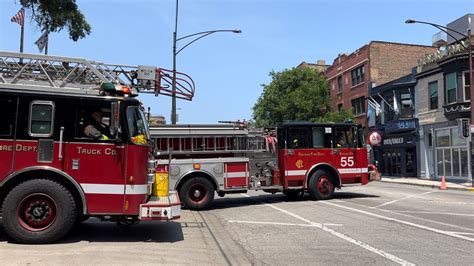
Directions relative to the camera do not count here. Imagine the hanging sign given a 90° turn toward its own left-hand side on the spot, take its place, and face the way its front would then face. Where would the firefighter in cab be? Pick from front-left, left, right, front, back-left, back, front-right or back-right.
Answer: right

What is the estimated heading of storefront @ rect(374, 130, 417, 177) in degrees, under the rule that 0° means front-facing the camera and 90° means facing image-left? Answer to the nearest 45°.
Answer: approximately 45°

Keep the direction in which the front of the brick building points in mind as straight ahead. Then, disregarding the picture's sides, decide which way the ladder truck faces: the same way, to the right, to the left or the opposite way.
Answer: the opposite way

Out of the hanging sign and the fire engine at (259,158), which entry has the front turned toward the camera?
the hanging sign

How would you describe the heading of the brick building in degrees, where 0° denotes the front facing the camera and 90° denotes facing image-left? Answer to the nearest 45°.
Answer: approximately 45°

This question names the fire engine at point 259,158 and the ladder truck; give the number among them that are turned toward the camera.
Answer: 0

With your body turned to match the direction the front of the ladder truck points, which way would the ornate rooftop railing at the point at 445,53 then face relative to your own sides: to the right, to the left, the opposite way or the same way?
the opposite way

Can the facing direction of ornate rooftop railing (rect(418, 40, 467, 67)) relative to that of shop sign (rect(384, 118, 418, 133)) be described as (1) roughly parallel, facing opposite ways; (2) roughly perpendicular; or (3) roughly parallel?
roughly parallel

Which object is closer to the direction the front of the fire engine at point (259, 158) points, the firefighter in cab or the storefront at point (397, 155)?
the storefront

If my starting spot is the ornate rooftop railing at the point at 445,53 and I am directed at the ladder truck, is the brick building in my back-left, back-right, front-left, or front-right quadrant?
back-right

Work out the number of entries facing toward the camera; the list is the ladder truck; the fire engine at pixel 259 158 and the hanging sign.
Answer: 1

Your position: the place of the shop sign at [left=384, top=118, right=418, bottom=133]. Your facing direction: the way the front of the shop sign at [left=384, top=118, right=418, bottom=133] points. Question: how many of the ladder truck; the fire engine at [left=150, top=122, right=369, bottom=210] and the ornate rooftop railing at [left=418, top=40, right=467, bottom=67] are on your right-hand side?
0

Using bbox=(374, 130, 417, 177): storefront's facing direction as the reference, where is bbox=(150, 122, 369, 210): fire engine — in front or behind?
in front

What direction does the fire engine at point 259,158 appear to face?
to the viewer's right

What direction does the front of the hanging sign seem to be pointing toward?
toward the camera

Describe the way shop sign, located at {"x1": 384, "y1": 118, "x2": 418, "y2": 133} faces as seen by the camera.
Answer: facing the viewer and to the left of the viewer

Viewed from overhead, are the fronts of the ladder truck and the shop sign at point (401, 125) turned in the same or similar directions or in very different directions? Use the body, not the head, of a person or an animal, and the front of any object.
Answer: very different directions

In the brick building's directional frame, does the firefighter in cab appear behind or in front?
in front

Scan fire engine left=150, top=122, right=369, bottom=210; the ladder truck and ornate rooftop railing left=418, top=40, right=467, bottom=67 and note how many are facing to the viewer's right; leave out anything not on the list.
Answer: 2
